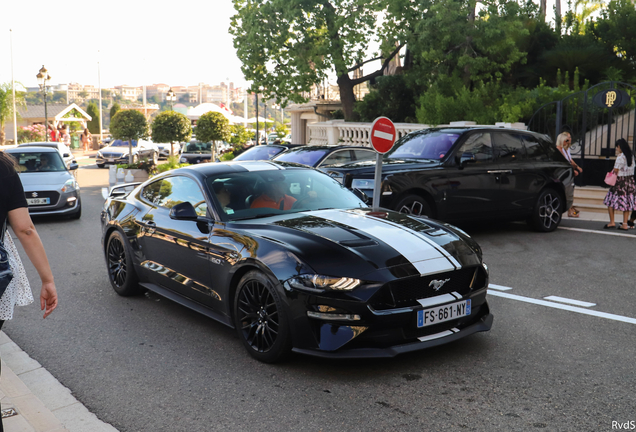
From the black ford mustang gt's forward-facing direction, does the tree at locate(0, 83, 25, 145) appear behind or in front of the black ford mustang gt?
behind

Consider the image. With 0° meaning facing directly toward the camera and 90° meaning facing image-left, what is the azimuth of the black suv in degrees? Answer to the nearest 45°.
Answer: approximately 45°

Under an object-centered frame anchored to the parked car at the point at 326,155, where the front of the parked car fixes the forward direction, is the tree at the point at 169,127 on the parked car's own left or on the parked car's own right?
on the parked car's own right

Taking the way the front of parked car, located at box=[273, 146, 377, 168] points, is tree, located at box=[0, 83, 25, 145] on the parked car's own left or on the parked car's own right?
on the parked car's own right

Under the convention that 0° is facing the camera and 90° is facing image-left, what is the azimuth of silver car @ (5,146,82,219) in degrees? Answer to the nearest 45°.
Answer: approximately 0°

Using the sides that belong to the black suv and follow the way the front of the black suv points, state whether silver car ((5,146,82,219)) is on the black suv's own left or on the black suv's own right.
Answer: on the black suv's own right
